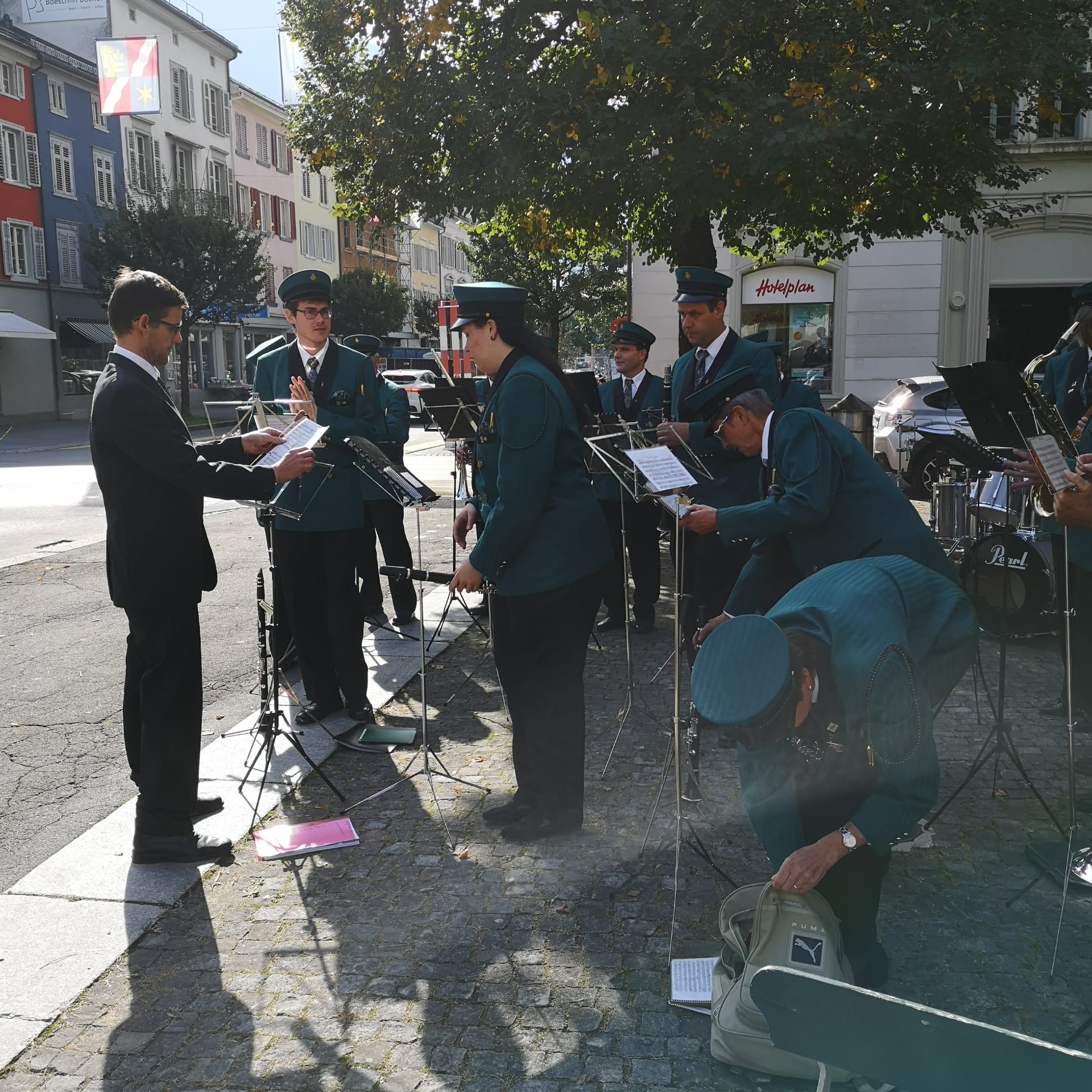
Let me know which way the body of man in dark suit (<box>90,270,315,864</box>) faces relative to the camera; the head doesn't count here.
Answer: to the viewer's right

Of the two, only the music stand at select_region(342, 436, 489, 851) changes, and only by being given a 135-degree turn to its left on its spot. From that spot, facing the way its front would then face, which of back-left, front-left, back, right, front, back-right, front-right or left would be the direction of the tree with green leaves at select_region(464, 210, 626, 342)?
front-right

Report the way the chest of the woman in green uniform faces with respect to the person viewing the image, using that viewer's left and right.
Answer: facing to the left of the viewer

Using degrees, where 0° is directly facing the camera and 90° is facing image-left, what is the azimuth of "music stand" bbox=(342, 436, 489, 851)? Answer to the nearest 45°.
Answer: approximately 270°

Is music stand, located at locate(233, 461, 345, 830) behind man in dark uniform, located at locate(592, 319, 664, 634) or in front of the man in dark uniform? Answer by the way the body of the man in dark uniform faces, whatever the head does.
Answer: in front

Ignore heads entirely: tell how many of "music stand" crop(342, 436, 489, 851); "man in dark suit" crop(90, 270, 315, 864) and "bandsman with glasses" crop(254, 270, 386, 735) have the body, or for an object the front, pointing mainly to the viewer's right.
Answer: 2

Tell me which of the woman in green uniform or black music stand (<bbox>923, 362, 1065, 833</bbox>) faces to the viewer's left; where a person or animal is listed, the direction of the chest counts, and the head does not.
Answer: the woman in green uniform

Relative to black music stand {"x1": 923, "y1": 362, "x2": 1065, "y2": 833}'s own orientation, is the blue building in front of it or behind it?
behind

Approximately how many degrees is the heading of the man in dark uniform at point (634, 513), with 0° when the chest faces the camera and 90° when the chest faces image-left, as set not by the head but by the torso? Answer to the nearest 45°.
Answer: approximately 45°

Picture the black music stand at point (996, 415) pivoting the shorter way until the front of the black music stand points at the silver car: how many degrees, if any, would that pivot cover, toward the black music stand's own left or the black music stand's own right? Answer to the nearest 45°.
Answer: approximately 135° to the black music stand's own left

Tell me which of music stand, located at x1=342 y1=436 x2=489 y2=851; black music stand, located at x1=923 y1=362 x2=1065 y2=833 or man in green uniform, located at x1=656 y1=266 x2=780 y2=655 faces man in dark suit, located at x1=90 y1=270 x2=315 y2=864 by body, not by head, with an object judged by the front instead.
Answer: man in green uniform, located at x1=656 y1=266 x2=780 y2=655

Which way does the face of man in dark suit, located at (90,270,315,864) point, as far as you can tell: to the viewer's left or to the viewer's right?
to the viewer's right

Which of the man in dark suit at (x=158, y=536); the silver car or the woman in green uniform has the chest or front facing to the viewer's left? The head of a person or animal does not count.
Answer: the woman in green uniform
